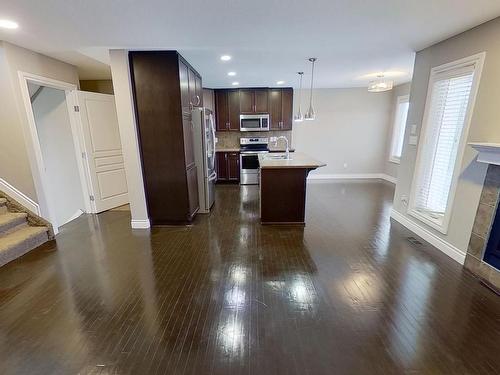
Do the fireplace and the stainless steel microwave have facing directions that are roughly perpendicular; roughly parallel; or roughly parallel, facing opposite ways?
roughly perpendicular

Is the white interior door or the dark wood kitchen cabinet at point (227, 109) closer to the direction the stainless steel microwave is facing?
the white interior door

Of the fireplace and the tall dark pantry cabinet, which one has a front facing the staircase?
the fireplace

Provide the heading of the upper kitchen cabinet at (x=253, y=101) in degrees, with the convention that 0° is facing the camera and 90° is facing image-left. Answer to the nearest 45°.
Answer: approximately 0°

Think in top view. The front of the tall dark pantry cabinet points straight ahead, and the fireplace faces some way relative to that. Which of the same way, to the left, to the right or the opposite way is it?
the opposite way

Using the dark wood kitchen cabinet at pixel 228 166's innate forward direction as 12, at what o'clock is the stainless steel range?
The stainless steel range is roughly at 9 o'clock from the dark wood kitchen cabinet.

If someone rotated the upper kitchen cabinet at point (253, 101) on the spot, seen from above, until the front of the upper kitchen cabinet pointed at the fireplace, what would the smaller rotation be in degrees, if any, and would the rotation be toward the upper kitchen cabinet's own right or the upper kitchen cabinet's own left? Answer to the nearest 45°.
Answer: approximately 45° to the upper kitchen cabinet's own left

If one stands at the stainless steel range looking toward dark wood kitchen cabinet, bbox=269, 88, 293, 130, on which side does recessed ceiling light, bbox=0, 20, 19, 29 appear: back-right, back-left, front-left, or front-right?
back-right

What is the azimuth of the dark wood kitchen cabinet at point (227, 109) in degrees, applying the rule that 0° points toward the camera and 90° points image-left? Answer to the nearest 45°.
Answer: approximately 0°
